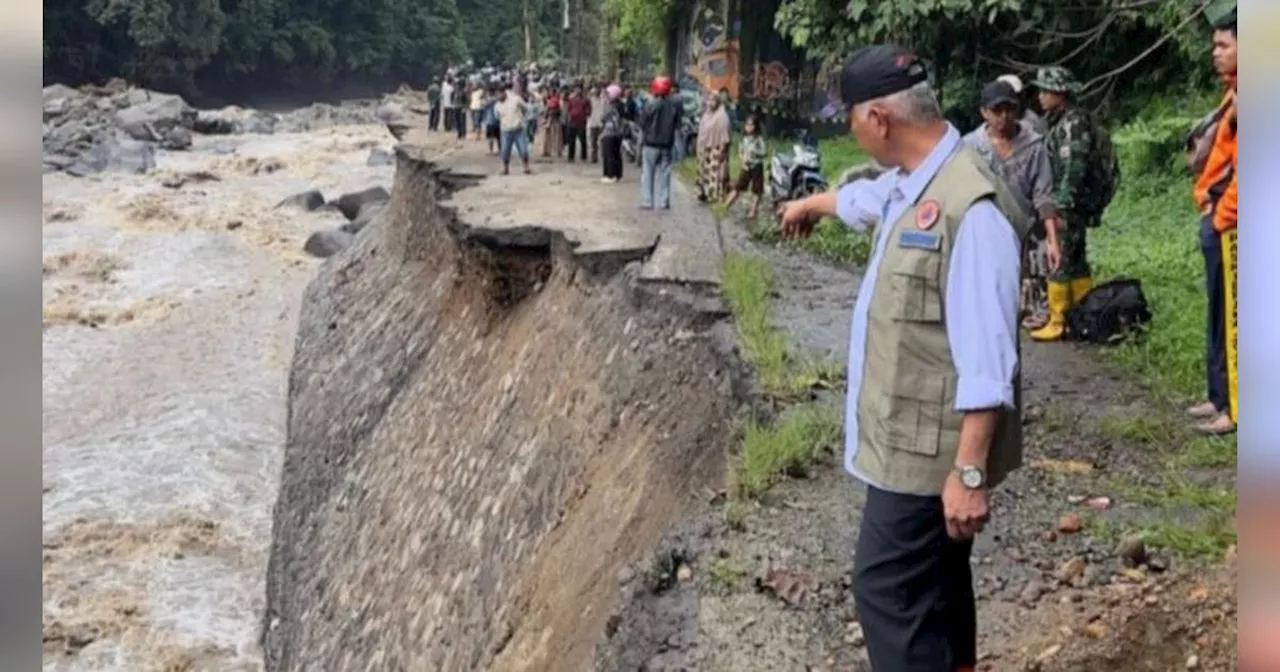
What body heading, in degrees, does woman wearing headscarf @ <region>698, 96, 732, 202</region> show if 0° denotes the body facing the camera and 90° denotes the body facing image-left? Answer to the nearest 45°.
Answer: approximately 0°

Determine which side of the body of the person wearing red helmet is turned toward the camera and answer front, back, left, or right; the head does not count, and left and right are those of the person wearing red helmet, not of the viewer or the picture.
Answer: back

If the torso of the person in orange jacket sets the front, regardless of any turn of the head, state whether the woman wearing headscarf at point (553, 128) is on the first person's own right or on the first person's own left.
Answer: on the first person's own right

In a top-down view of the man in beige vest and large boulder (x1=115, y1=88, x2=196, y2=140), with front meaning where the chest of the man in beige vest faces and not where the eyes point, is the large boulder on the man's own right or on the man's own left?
on the man's own right

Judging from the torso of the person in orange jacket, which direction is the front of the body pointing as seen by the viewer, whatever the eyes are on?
to the viewer's left

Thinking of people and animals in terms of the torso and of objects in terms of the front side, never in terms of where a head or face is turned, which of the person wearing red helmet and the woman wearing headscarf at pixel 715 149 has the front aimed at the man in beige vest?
the woman wearing headscarf
